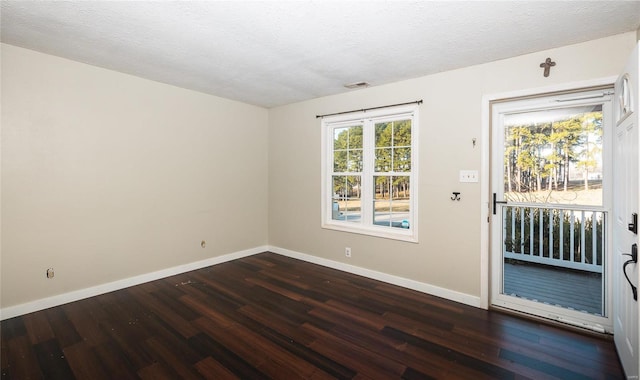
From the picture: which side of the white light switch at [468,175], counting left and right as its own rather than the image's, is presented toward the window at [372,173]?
right

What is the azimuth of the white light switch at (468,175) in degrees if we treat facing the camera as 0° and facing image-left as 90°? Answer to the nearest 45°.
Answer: approximately 0°

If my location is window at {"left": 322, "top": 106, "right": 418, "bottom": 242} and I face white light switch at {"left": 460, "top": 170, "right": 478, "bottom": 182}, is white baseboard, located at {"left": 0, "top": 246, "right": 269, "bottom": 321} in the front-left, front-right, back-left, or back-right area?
back-right

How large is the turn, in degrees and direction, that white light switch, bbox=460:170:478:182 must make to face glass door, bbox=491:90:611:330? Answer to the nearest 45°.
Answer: approximately 90° to its left

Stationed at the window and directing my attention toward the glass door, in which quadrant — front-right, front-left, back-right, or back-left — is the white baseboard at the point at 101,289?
back-right

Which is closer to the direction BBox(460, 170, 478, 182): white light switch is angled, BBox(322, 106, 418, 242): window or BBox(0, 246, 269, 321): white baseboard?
the white baseboard

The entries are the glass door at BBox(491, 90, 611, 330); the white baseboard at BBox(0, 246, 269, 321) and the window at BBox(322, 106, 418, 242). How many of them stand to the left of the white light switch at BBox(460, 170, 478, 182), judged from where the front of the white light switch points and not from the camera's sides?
1

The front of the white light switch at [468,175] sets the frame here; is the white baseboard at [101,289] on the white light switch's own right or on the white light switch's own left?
on the white light switch's own right
